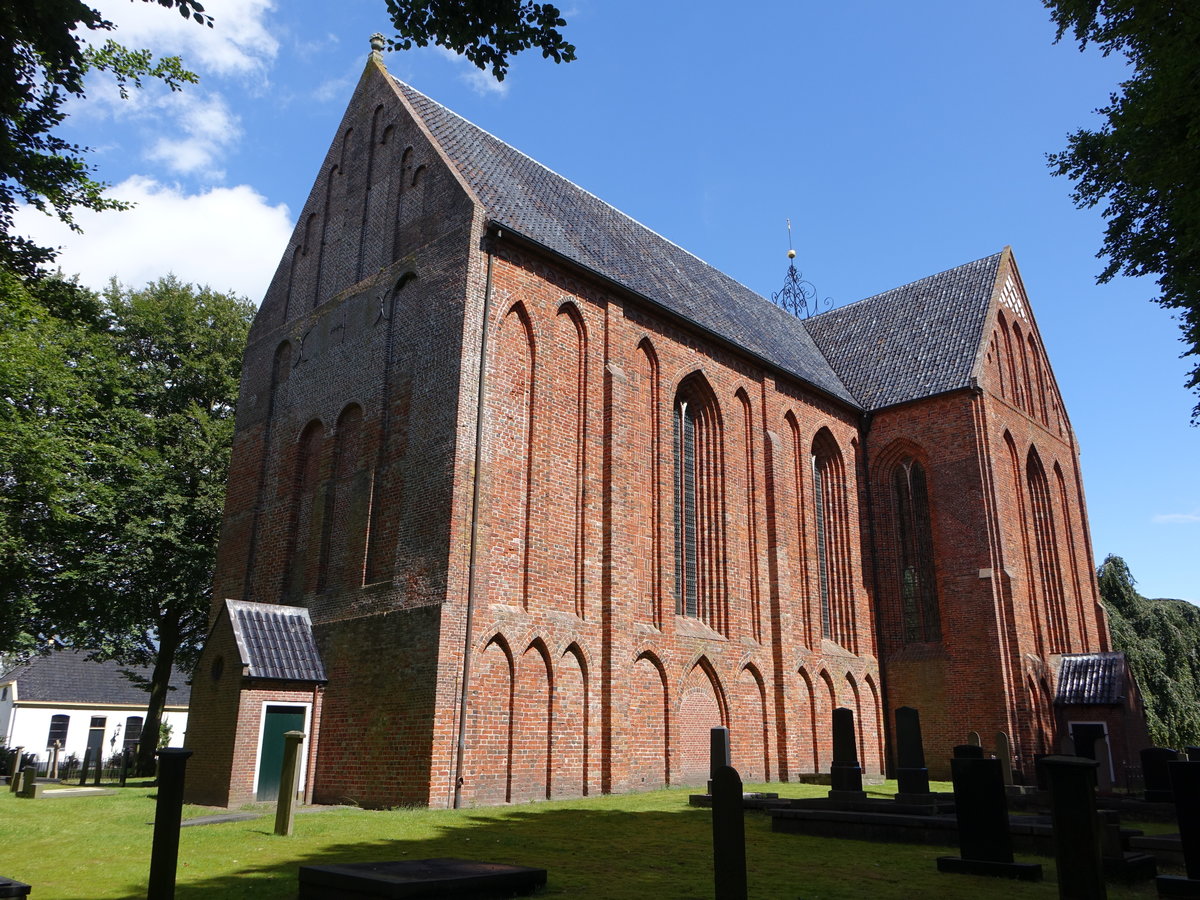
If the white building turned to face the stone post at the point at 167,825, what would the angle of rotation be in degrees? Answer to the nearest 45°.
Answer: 0° — it already faces it

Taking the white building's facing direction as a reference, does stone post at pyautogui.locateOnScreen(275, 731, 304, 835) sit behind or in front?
in front

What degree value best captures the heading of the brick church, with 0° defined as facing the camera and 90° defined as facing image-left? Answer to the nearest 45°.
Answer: approximately 45°

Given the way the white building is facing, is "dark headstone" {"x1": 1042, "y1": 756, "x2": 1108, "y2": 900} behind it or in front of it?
in front

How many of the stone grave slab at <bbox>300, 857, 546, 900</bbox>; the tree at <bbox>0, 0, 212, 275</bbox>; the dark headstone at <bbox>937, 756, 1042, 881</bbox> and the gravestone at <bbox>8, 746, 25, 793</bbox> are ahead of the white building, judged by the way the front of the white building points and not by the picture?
4

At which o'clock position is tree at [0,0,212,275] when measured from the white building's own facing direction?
The tree is roughly at 12 o'clock from the white building.

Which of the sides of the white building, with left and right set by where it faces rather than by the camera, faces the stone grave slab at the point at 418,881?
front

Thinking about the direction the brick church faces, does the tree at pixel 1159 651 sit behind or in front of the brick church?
behind

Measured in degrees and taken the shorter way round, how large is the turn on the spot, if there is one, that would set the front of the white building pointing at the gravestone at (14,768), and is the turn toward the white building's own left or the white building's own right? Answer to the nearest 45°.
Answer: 0° — it already faces it

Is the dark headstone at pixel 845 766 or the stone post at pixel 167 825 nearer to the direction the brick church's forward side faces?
the stone post

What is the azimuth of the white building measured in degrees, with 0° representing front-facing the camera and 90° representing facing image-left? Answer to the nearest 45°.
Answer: approximately 0°

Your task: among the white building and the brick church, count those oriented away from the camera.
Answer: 0

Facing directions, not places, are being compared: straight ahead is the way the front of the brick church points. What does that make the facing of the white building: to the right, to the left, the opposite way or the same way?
to the left
